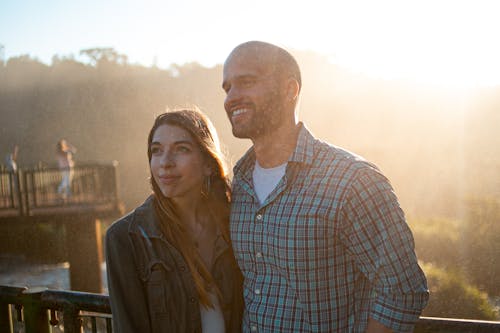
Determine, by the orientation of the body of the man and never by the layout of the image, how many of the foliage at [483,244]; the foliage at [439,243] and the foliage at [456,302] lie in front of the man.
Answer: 0

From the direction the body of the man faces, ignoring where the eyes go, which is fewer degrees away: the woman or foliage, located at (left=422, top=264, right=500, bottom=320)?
the woman

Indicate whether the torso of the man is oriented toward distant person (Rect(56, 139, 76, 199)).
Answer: no

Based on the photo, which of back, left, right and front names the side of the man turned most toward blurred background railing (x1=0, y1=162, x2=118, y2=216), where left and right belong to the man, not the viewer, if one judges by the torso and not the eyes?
right

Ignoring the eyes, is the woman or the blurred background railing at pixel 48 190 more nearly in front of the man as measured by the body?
the woman

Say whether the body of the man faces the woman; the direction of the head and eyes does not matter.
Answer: no

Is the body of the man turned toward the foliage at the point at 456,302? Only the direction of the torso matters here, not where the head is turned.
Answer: no

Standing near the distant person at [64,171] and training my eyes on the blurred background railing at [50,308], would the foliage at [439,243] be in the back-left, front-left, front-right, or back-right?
front-left

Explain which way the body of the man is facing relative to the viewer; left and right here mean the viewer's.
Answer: facing the viewer and to the left of the viewer
